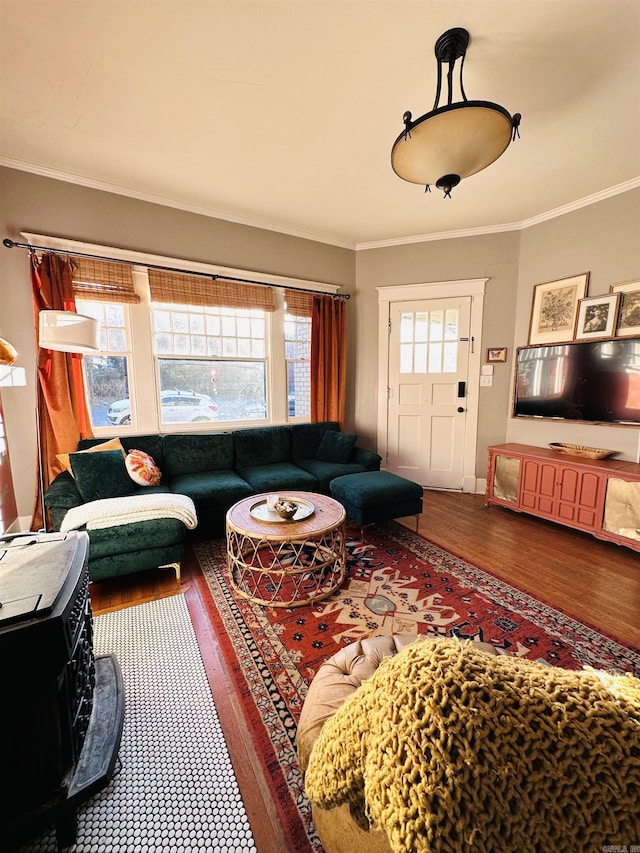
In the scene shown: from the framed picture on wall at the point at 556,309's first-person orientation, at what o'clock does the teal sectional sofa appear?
The teal sectional sofa is roughly at 12 o'clock from the framed picture on wall.

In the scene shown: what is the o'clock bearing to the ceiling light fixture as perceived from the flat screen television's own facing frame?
The ceiling light fixture is roughly at 11 o'clock from the flat screen television.

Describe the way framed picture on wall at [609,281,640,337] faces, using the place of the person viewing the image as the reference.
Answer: facing the viewer and to the left of the viewer

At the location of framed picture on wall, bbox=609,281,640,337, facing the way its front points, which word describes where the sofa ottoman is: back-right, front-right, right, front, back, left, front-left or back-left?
front

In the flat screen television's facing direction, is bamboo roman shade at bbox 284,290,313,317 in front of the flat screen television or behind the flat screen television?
in front

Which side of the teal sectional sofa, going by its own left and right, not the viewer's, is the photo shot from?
front

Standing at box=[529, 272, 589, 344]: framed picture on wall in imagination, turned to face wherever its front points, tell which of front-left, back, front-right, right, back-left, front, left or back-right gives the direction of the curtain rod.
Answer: front

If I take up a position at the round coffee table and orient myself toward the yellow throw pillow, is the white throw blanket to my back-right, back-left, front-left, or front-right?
front-left

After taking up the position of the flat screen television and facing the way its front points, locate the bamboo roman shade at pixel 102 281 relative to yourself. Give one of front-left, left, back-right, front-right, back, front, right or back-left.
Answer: front

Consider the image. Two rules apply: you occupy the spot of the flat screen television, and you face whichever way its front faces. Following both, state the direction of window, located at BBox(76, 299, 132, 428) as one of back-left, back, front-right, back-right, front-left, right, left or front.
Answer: front

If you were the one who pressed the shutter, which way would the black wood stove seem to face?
facing to the right of the viewer

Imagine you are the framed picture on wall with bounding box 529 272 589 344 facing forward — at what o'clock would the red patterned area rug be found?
The red patterned area rug is roughly at 11 o'clock from the framed picture on wall.

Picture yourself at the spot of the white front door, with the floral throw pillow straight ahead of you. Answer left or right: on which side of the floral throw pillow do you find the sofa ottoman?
left

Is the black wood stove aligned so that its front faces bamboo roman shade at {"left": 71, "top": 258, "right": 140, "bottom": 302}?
no

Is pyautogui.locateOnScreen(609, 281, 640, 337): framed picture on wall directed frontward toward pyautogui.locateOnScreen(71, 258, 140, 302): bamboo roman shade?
yes

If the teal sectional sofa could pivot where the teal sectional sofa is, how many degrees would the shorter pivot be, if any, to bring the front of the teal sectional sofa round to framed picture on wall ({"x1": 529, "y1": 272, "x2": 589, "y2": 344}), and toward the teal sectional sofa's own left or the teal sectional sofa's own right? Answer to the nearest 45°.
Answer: approximately 90° to the teal sectional sofa's own left

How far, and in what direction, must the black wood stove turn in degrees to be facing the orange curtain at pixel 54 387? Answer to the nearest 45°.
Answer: approximately 90° to its left

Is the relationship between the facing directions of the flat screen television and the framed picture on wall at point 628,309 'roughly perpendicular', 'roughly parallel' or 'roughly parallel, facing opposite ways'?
roughly parallel
